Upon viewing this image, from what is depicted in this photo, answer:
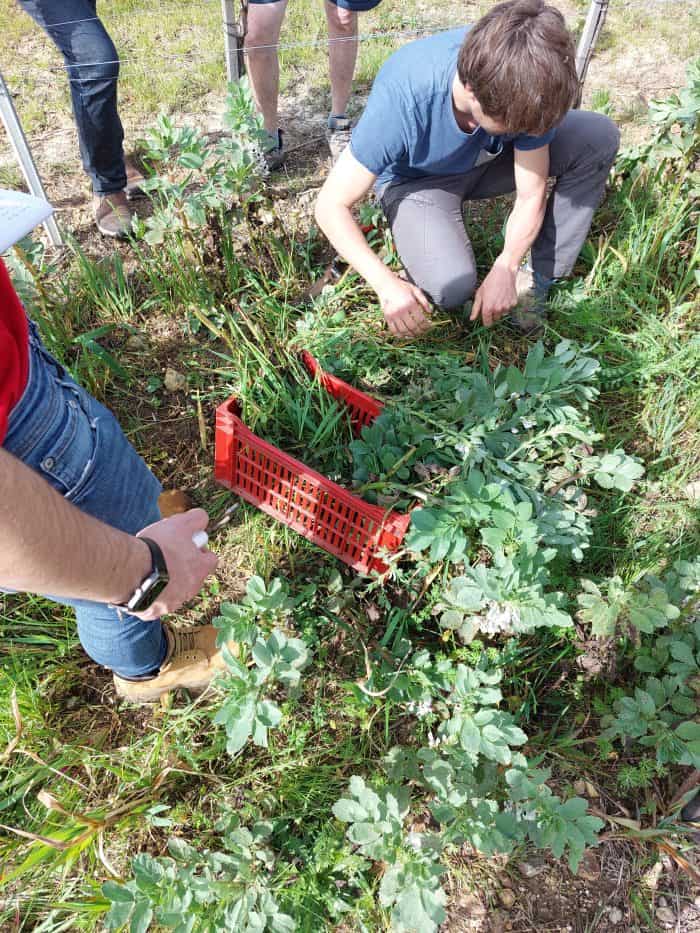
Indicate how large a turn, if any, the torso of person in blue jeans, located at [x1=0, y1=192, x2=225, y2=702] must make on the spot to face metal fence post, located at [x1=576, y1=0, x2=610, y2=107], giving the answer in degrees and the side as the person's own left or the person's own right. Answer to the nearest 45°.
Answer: approximately 45° to the person's own left

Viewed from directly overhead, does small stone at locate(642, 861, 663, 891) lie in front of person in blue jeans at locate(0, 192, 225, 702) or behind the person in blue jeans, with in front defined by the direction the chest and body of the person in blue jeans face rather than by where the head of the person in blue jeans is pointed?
in front

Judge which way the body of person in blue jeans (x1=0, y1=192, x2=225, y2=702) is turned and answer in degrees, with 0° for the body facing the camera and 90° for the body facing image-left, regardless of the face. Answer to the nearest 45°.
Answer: approximately 270°

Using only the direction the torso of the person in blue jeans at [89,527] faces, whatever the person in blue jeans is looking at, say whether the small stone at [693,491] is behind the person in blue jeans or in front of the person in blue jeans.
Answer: in front

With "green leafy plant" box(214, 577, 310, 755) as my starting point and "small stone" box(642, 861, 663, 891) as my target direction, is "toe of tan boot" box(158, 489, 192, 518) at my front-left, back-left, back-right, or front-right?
back-left

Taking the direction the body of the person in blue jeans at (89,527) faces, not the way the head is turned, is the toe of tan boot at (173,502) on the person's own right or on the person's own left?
on the person's own left

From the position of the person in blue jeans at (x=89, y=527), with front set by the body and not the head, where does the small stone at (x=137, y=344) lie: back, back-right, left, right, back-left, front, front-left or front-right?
left

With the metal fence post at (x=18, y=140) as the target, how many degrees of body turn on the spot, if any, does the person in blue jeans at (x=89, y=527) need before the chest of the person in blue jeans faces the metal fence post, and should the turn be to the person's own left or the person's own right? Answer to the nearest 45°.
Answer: approximately 90° to the person's own left

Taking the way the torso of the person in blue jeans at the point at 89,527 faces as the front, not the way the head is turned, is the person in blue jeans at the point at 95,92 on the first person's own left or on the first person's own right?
on the first person's own left
